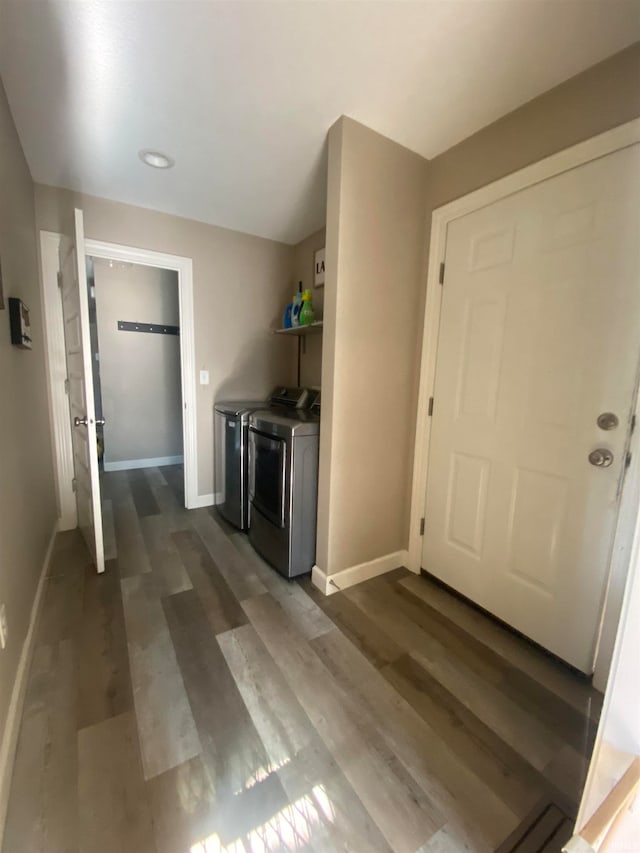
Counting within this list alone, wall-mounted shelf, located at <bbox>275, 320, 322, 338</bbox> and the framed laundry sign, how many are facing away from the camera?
0

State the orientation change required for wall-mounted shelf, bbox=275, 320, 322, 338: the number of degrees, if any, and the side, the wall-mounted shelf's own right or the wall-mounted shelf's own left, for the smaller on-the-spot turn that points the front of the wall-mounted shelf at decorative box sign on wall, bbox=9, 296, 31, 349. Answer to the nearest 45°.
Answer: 0° — it already faces it

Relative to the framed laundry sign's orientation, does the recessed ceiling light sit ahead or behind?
ahead

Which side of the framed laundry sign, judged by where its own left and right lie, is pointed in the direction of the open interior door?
front

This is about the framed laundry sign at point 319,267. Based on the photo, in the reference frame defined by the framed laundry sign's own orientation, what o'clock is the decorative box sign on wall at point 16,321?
The decorative box sign on wall is roughly at 12 o'clock from the framed laundry sign.

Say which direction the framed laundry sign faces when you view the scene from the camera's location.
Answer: facing the viewer and to the left of the viewer
